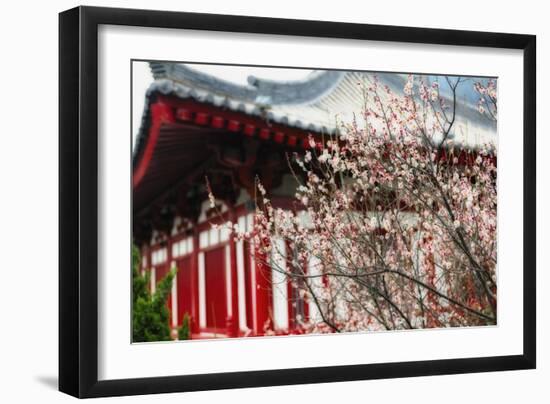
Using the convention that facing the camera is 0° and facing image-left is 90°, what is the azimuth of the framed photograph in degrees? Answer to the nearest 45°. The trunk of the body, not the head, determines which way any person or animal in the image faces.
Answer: approximately 315°
